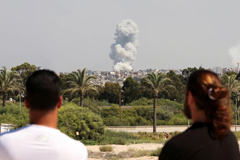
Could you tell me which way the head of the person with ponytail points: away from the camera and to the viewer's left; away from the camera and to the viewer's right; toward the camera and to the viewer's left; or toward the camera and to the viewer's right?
away from the camera and to the viewer's left

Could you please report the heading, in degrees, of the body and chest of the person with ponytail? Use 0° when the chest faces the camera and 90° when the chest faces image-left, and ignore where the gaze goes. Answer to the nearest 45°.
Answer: approximately 135°

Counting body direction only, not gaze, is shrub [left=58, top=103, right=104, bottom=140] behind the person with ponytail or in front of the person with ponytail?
in front

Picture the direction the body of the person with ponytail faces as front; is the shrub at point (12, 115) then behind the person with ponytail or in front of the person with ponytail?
in front

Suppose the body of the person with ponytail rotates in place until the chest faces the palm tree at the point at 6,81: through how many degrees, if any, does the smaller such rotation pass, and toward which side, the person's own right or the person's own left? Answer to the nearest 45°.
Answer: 0° — they already face it

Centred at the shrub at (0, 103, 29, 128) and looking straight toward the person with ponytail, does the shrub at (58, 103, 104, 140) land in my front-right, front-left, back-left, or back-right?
front-left
